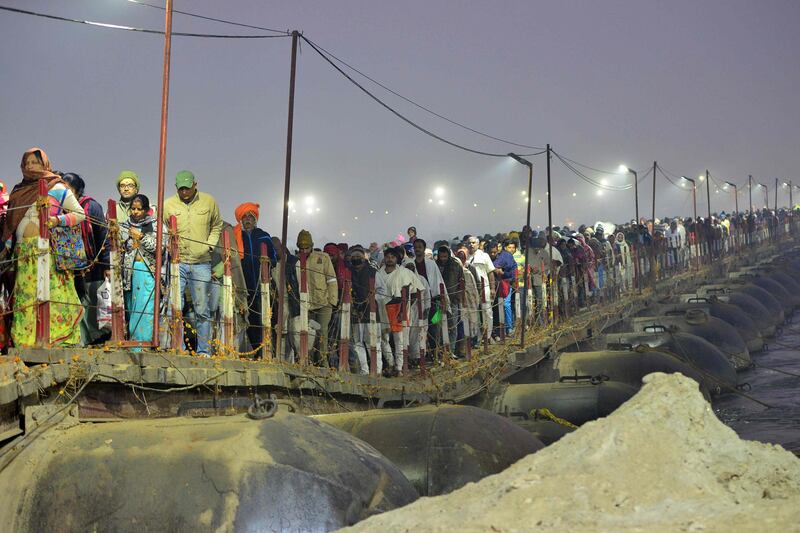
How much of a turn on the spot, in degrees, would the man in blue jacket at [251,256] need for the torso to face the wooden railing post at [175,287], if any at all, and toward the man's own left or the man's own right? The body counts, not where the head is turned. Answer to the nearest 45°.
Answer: approximately 45° to the man's own right

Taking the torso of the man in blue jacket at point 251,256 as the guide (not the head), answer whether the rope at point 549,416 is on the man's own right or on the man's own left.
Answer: on the man's own left

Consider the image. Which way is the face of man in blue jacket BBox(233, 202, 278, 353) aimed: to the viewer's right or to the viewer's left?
to the viewer's left

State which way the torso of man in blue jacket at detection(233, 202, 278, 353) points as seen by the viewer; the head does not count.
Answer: toward the camera

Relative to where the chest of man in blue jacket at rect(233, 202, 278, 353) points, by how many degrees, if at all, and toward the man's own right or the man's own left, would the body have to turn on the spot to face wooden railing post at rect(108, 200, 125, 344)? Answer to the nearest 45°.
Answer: approximately 45° to the man's own right

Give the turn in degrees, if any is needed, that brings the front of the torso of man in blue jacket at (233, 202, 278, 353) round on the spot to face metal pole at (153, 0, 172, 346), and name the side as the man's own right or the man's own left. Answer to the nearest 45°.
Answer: approximately 45° to the man's own right
